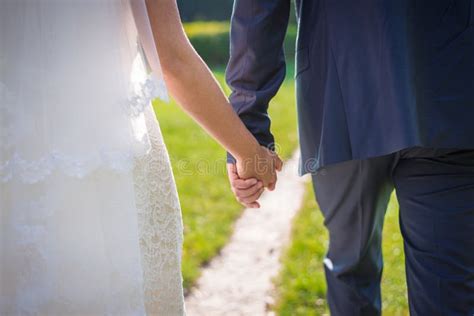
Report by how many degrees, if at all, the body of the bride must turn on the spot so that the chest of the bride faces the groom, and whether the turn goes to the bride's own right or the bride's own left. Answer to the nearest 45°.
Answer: approximately 45° to the bride's own right

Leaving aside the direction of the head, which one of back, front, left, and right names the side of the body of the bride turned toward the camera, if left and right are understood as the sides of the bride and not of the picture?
back
